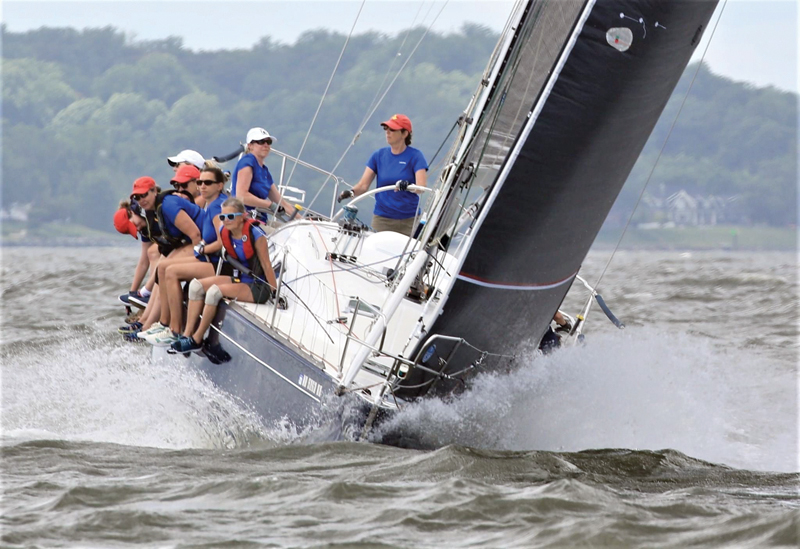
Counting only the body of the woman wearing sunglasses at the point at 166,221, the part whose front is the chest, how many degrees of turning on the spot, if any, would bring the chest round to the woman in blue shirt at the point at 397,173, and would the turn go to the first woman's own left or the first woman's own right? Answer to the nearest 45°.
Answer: approximately 135° to the first woman's own left

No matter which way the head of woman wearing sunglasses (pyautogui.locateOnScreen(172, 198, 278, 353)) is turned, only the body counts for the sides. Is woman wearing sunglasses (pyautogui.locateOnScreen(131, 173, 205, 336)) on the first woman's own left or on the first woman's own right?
on the first woman's own right

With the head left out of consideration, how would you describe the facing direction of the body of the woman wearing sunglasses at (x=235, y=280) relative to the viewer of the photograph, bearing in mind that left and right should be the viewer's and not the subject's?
facing the viewer and to the left of the viewer

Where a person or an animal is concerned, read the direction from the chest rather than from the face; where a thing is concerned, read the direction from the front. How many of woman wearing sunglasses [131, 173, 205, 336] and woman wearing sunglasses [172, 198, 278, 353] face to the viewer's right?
0

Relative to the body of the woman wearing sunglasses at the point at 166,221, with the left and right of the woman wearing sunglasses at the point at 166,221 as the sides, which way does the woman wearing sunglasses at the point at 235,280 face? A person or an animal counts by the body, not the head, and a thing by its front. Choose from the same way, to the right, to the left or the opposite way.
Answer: the same way

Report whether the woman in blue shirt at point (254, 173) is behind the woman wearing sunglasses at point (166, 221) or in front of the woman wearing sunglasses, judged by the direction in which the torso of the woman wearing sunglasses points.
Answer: behind

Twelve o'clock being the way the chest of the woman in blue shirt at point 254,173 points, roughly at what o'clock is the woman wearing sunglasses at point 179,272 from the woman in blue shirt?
The woman wearing sunglasses is roughly at 2 o'clock from the woman in blue shirt.

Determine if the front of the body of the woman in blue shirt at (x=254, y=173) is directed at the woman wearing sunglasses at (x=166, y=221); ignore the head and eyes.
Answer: no

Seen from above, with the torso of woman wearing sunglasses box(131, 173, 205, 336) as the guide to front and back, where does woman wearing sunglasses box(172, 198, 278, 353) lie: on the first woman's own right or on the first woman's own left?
on the first woman's own left
